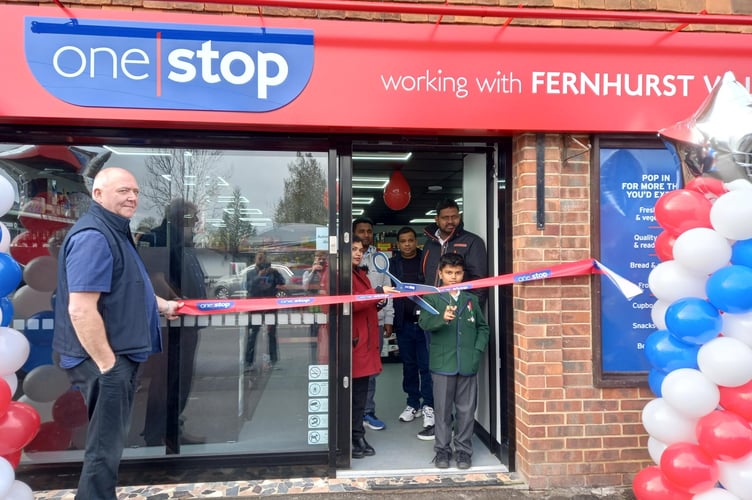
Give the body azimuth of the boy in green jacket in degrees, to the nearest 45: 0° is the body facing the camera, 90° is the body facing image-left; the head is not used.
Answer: approximately 0°

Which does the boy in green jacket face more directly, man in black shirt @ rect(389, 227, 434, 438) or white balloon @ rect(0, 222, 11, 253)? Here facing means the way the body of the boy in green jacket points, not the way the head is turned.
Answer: the white balloon

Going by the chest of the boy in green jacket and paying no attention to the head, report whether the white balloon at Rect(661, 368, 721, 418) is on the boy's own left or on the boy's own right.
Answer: on the boy's own left

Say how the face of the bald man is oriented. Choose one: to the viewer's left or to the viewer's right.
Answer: to the viewer's right

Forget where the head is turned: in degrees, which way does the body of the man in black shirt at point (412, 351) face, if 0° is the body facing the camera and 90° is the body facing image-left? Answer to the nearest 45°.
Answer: approximately 0°

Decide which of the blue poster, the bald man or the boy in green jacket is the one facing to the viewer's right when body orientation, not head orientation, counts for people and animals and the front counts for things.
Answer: the bald man
